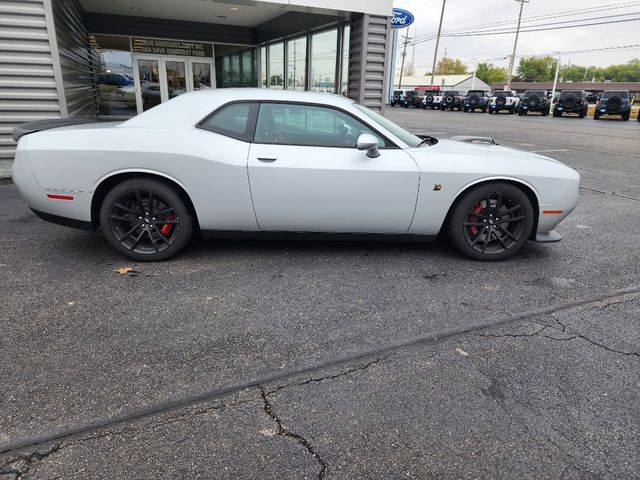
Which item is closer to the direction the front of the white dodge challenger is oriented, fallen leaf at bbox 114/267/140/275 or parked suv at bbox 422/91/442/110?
the parked suv

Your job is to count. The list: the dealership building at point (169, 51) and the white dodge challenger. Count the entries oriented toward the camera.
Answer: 1

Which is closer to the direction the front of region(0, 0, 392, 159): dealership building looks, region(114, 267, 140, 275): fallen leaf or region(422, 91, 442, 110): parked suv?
the fallen leaf

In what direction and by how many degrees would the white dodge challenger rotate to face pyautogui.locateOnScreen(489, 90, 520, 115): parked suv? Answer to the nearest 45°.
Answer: approximately 45° to its left

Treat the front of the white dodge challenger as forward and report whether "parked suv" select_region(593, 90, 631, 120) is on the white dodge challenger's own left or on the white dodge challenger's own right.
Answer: on the white dodge challenger's own left

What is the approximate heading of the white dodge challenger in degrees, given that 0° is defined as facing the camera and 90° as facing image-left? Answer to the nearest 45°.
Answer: approximately 270°

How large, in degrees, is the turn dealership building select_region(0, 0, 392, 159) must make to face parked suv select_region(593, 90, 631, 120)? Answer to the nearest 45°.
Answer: approximately 135° to its left

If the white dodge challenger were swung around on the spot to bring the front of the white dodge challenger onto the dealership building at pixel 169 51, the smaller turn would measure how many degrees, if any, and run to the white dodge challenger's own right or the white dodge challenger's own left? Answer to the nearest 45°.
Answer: approximately 90° to the white dodge challenger's own left

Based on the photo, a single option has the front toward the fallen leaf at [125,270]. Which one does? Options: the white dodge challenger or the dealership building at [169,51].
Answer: the dealership building

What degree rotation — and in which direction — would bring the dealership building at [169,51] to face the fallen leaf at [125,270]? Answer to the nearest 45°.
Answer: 0° — it already faces it

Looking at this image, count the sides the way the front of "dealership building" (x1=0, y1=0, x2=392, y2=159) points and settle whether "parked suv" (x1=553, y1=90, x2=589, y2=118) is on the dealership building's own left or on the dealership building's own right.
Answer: on the dealership building's own left

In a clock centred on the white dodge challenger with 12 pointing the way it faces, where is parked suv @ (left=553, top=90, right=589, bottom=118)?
The parked suv is roughly at 10 o'clock from the white dodge challenger.

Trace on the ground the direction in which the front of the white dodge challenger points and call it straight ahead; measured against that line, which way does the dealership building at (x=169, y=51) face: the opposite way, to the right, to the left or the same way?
to the right
